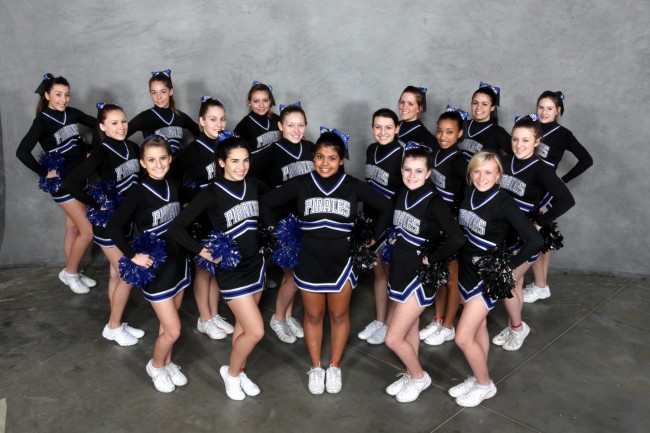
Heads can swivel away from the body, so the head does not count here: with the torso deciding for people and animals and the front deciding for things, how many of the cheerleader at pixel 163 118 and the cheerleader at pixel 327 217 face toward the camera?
2

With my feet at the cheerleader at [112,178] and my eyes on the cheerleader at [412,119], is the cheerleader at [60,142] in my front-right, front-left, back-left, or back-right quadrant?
back-left

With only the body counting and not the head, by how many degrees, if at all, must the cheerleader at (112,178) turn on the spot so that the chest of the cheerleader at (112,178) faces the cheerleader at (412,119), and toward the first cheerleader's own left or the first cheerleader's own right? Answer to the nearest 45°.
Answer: approximately 45° to the first cheerleader's own left

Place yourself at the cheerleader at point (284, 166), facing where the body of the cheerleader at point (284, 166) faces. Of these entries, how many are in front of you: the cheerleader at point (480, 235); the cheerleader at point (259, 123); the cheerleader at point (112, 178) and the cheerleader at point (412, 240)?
2

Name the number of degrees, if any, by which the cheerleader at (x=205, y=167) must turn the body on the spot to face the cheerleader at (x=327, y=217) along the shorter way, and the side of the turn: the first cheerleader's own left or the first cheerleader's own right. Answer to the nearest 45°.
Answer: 0° — they already face them

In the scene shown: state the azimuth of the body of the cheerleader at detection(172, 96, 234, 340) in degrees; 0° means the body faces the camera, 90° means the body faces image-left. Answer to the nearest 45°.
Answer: approximately 315°
